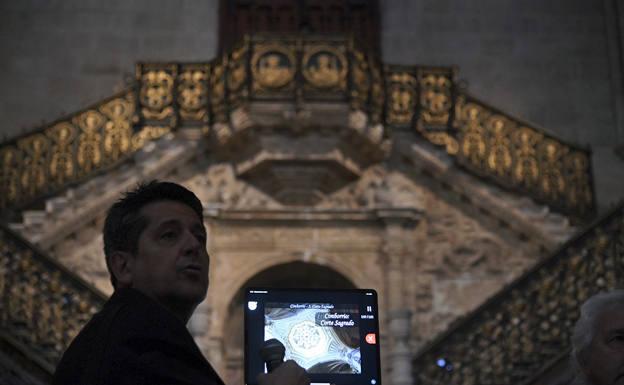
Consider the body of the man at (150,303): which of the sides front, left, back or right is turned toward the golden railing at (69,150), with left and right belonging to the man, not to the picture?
left

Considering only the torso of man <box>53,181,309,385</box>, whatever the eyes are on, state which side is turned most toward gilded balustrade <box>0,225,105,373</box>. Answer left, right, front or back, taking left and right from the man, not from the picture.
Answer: left

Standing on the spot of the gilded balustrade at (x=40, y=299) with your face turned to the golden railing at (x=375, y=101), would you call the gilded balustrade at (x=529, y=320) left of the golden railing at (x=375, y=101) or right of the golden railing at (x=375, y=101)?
right

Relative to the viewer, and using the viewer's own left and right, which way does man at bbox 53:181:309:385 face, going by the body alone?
facing to the right of the viewer
